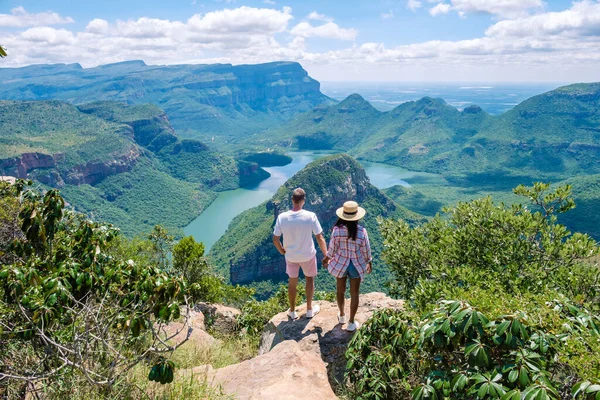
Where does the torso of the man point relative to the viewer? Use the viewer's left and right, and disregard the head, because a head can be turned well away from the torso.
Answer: facing away from the viewer

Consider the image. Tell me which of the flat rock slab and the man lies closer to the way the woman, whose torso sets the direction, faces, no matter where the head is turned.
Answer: the man

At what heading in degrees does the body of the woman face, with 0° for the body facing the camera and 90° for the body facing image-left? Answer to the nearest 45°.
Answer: approximately 180°

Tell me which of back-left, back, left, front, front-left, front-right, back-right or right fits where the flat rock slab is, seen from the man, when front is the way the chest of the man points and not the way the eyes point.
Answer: back

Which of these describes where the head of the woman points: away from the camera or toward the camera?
away from the camera

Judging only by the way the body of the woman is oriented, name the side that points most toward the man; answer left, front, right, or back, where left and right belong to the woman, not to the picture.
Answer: left

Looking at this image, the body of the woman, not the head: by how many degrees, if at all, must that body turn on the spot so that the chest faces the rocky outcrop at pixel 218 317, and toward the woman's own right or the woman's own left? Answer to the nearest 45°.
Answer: approximately 45° to the woman's own left

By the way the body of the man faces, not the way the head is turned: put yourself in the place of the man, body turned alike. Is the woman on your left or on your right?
on your right

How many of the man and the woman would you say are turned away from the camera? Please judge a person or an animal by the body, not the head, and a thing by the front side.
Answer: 2

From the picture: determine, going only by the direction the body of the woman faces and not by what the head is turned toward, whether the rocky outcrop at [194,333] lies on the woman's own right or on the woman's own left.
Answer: on the woman's own left
